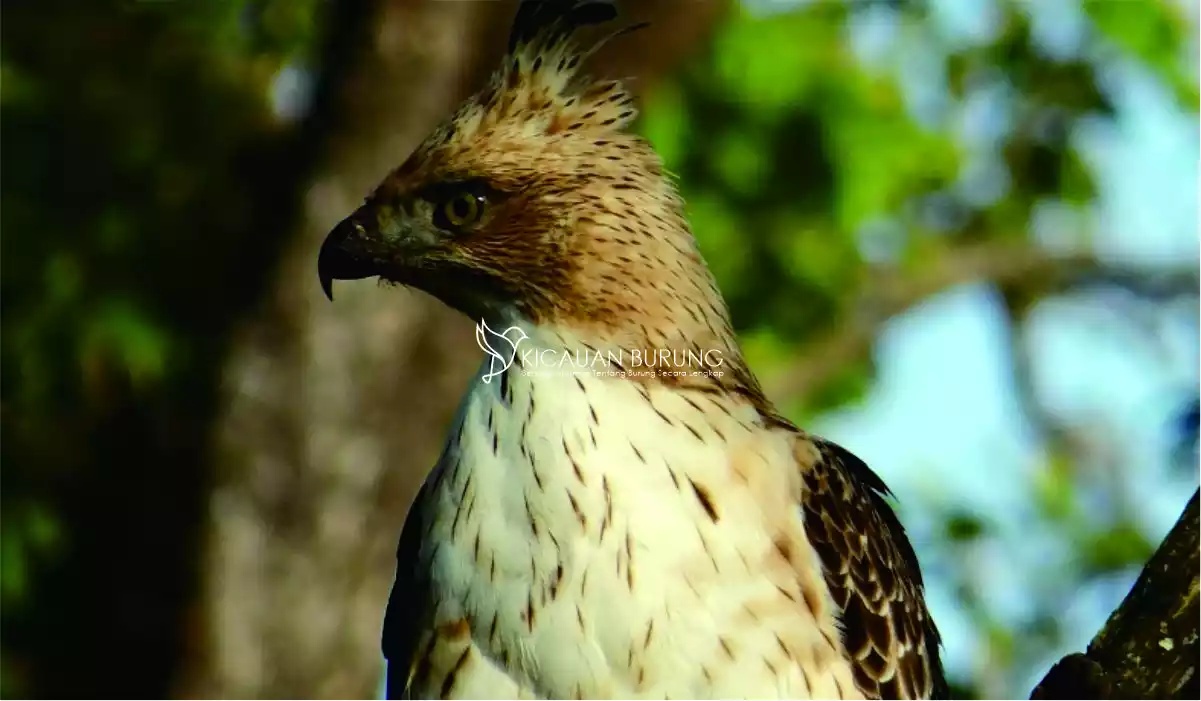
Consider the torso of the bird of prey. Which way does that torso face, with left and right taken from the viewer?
facing the viewer and to the left of the viewer

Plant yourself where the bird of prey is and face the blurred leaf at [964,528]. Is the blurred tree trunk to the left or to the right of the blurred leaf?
left

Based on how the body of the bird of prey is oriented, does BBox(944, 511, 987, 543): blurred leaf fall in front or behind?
behind

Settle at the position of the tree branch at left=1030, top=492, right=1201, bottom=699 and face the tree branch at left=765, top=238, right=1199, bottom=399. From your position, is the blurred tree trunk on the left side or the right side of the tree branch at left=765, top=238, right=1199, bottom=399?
left

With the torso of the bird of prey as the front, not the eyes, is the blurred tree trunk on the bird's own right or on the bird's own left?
on the bird's own right
